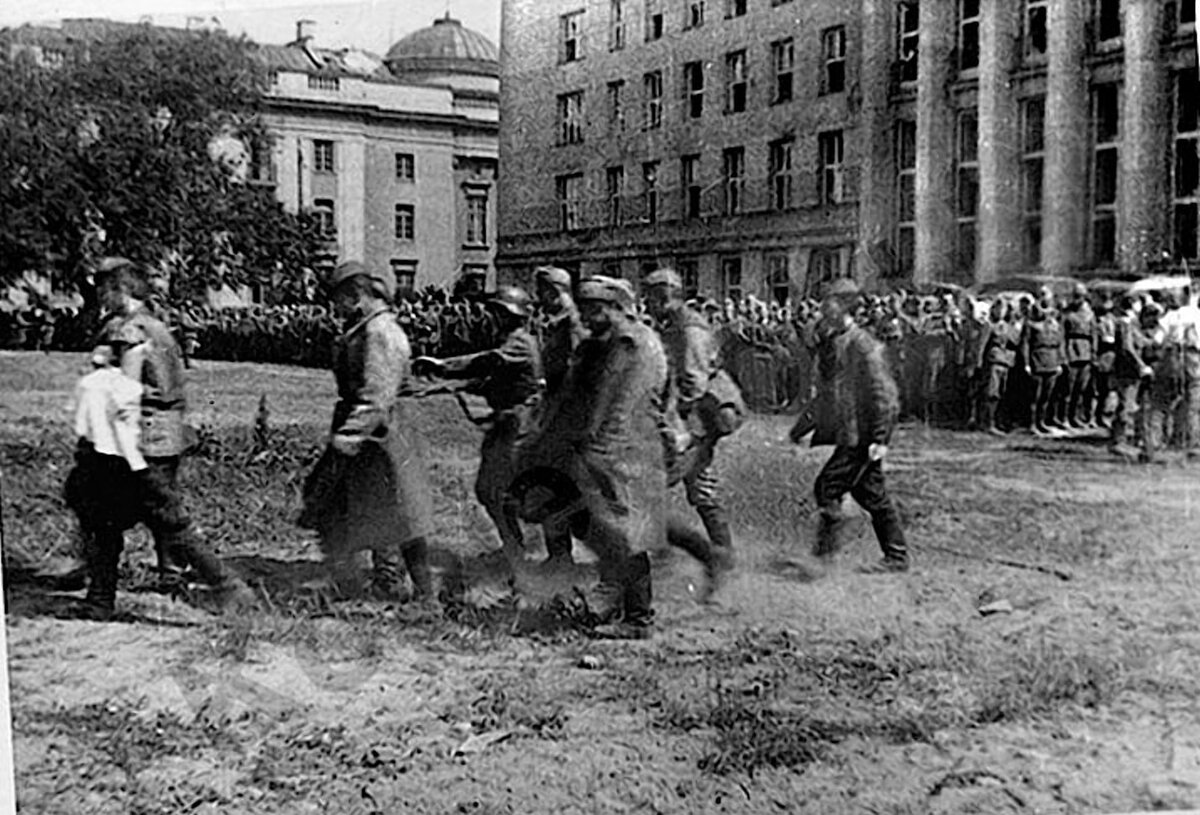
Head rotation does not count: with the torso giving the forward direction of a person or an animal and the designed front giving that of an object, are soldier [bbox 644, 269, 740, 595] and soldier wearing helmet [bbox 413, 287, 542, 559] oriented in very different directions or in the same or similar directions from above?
same or similar directions

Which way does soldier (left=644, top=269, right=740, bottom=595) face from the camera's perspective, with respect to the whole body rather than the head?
to the viewer's left

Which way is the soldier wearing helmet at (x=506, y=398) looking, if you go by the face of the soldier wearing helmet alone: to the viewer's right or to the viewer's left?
to the viewer's left

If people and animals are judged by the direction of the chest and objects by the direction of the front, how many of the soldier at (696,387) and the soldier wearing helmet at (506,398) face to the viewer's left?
2

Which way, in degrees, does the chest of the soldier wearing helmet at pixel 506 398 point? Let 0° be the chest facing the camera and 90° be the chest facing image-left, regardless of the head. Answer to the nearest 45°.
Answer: approximately 90°
